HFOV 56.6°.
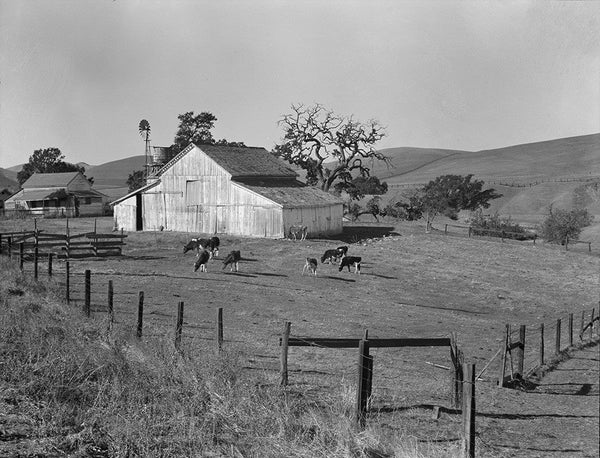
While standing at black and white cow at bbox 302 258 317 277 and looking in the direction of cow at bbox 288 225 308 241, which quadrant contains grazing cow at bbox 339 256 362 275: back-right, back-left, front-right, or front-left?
front-right

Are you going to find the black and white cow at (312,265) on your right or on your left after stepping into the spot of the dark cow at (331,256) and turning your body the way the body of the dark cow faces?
on your left

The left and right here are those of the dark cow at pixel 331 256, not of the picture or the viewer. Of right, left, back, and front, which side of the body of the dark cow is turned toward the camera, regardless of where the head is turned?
left

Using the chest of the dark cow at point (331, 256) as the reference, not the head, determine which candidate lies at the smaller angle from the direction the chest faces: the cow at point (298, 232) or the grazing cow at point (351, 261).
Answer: the cow at point (298, 232)

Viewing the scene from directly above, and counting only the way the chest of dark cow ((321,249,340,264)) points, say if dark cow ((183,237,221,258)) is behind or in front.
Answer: in front

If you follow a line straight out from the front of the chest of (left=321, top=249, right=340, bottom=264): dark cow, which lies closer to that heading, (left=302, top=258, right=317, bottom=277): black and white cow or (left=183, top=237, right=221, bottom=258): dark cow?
the dark cow

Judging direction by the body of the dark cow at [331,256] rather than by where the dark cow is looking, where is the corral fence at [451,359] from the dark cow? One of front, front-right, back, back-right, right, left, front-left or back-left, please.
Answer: left

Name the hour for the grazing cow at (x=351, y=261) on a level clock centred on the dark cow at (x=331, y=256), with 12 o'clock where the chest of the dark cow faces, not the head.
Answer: The grazing cow is roughly at 8 o'clock from the dark cow.

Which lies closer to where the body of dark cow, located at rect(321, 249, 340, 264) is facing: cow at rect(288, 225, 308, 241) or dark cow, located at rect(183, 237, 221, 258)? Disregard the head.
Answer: the dark cow

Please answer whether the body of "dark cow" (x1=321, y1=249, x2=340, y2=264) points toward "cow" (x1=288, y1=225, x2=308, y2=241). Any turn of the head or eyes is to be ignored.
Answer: no
